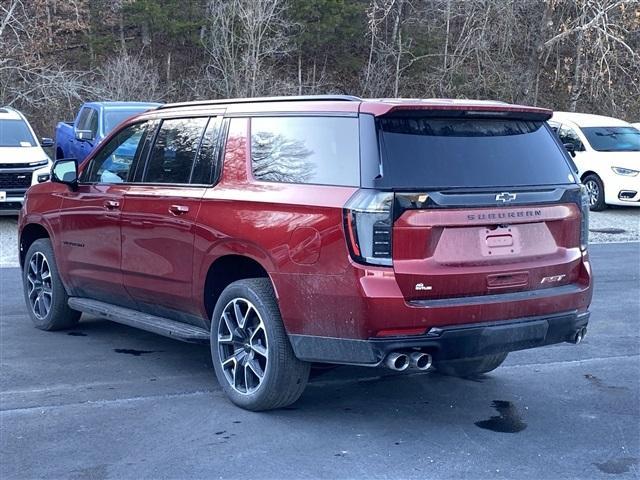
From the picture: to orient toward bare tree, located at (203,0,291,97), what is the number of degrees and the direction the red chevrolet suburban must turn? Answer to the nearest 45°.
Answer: approximately 45° to its right

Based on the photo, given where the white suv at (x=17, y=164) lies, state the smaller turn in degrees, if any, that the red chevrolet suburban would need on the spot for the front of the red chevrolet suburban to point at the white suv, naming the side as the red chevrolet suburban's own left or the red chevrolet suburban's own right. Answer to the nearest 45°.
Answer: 0° — it already faces it

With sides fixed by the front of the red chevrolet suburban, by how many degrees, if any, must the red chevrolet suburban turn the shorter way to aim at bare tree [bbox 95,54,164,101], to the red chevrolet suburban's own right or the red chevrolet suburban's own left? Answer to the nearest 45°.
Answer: approximately 45° to the red chevrolet suburban's own right

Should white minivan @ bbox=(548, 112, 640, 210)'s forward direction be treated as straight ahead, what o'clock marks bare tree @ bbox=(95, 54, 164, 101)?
The bare tree is roughly at 5 o'clock from the white minivan.

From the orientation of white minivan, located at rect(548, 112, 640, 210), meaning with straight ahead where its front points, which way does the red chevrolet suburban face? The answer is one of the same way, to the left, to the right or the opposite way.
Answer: the opposite way

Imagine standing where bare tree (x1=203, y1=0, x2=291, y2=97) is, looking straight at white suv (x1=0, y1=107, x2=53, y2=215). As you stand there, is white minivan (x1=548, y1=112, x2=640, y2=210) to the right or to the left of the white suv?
left

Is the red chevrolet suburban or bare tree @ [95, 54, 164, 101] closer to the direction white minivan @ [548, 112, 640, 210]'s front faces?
the red chevrolet suburban

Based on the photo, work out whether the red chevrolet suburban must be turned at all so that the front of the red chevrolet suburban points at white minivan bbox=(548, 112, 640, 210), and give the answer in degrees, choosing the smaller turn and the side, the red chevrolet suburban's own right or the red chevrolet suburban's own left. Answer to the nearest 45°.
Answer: approximately 90° to the red chevrolet suburban's own right

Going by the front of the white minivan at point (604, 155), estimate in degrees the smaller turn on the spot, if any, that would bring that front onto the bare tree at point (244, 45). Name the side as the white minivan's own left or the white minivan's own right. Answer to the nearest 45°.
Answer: approximately 180°

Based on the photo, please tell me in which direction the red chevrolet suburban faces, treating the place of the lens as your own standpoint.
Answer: facing away from the viewer and to the left of the viewer

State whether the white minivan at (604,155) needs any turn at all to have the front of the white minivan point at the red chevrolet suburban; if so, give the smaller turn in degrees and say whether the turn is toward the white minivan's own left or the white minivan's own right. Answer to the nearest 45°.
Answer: approximately 45° to the white minivan's own right

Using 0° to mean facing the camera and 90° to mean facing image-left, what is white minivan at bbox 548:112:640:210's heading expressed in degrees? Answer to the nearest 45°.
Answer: approximately 315°

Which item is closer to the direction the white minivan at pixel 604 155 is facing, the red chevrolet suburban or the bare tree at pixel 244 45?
the red chevrolet suburban
